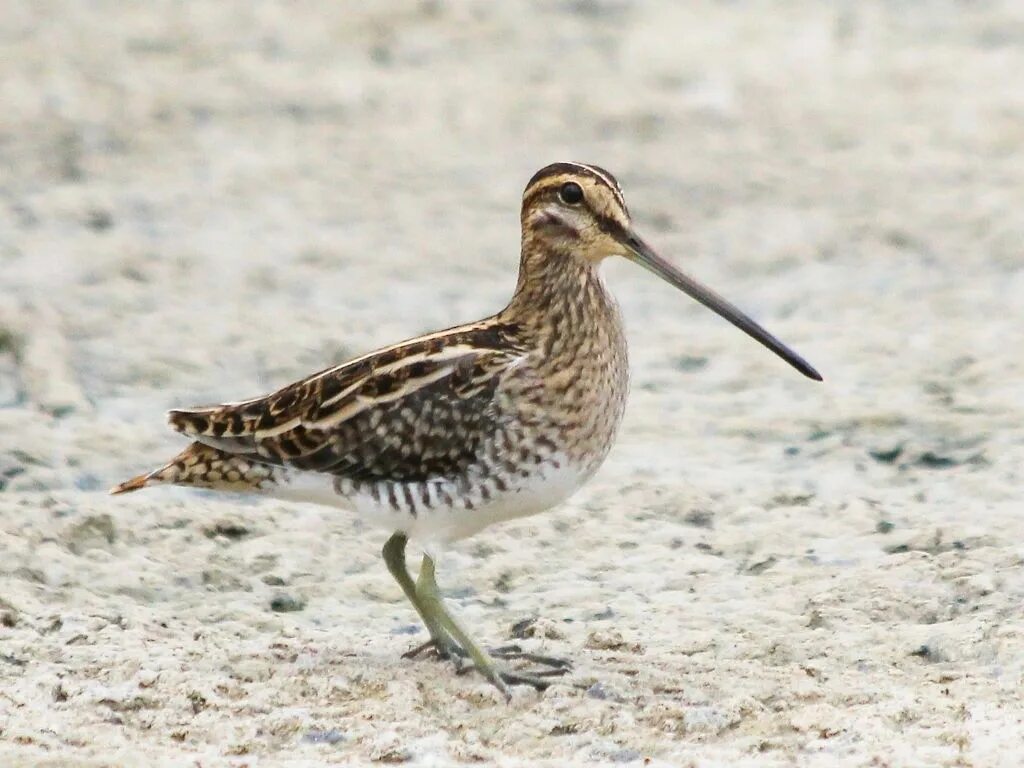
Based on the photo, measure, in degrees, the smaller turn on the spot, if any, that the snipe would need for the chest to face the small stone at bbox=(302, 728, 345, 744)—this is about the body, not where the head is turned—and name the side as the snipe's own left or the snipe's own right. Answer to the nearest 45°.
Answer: approximately 135° to the snipe's own right

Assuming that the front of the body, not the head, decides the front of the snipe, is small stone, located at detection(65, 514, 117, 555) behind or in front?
behind

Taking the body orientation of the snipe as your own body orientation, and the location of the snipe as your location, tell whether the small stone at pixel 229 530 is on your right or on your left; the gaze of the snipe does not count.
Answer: on your left

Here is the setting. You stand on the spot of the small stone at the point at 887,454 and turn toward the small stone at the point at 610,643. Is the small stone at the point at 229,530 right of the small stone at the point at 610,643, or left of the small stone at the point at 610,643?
right

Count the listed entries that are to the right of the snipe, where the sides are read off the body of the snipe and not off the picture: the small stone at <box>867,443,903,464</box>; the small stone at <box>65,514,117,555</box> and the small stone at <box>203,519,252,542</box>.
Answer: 0

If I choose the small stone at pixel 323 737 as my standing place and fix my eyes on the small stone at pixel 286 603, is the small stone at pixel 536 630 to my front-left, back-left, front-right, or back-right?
front-right

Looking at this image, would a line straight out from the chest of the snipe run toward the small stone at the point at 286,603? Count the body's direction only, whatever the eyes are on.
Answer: no

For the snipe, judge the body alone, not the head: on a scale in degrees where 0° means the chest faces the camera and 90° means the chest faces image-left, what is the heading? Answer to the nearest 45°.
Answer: approximately 270°

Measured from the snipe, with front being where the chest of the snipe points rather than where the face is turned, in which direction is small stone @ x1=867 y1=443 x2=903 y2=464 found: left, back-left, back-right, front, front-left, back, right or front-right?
front-left

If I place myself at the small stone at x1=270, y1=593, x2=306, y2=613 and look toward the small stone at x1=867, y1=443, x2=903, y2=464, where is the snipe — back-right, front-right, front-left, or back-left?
front-right
